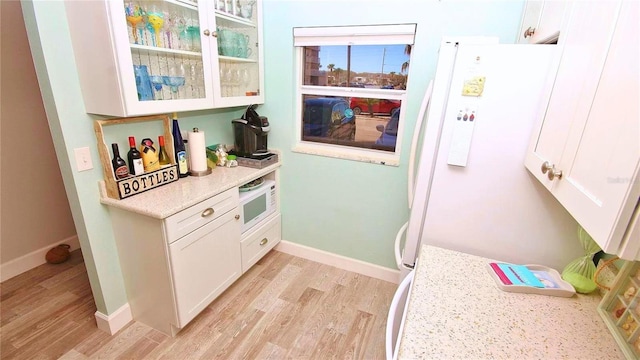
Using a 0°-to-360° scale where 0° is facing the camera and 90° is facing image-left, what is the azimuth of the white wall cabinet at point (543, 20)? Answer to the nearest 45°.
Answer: approximately 45°

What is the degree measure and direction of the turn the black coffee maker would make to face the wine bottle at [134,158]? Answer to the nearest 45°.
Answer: approximately 90° to its right
